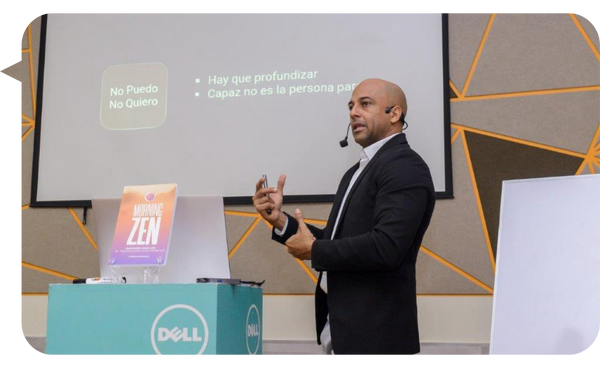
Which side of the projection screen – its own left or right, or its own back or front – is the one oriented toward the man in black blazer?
front

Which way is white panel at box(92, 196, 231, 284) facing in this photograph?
away from the camera

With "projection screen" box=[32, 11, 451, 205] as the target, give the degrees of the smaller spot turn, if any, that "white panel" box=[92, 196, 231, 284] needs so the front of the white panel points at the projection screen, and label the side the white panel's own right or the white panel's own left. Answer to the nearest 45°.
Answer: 0° — it already faces it

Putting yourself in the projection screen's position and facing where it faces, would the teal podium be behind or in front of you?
in front

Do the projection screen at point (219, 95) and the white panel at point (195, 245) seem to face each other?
yes

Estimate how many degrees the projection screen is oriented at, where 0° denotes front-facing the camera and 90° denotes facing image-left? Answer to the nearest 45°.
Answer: approximately 0°
